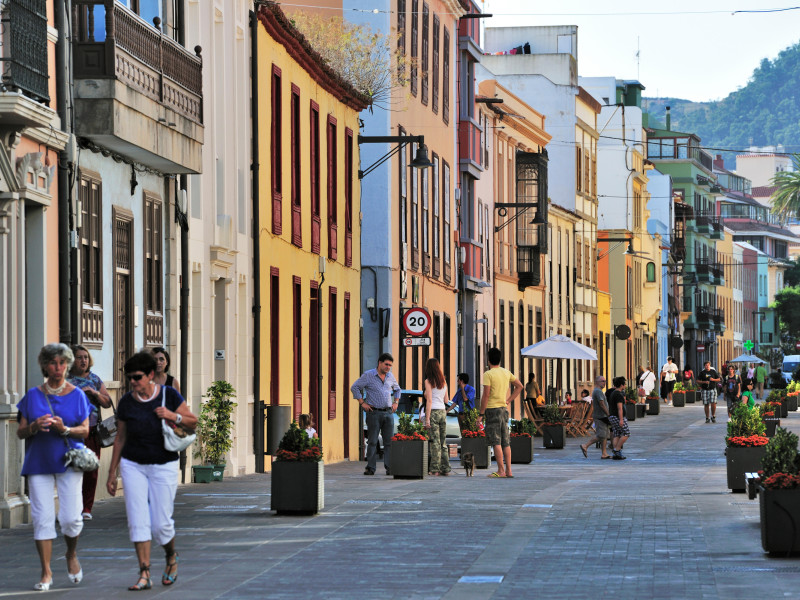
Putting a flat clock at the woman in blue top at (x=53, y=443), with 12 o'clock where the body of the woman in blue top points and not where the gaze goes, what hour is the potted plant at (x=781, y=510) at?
The potted plant is roughly at 9 o'clock from the woman in blue top.

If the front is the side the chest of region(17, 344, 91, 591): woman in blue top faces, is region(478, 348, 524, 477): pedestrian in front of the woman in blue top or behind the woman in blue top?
behind

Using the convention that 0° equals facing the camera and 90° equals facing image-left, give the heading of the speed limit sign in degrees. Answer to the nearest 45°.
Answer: approximately 0°

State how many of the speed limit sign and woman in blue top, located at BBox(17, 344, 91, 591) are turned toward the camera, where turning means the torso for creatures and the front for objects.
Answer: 2

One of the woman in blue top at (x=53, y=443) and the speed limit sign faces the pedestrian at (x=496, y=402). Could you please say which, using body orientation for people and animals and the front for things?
the speed limit sign

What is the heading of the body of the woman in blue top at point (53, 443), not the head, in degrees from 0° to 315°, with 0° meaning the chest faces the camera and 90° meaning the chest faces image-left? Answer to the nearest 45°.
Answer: approximately 0°

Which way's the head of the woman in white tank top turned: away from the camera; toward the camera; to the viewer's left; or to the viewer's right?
away from the camera

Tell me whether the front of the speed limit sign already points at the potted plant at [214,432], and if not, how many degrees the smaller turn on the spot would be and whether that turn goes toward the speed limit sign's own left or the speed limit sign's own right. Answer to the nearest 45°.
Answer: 0° — it already faces it

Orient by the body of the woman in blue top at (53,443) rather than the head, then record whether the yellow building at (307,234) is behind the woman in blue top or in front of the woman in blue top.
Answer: behind

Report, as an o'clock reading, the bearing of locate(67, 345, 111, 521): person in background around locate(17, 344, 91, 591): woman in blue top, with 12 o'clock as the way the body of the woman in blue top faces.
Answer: The person in background is roughly at 6 o'clock from the woman in blue top.
